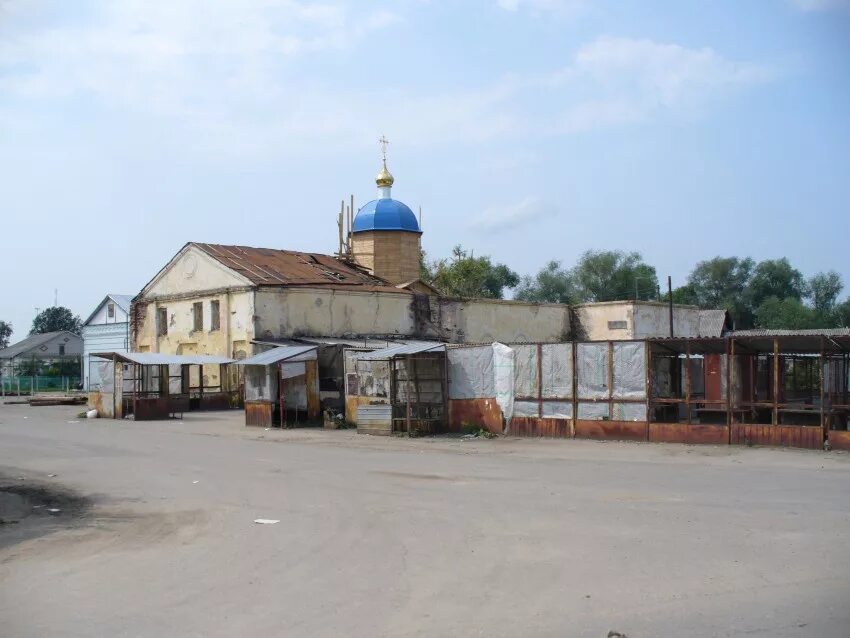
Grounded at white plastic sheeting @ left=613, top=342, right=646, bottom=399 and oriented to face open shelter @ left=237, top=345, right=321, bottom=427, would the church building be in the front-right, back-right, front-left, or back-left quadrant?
front-right
